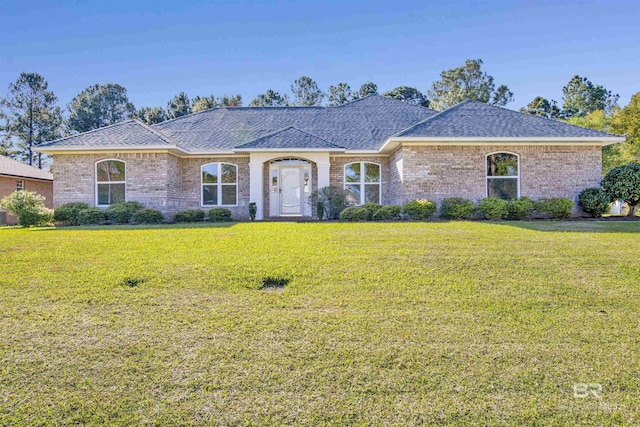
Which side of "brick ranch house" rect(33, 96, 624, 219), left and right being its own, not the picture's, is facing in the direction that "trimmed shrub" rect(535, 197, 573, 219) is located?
left

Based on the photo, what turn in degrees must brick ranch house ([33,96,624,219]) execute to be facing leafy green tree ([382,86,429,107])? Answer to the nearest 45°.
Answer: approximately 180°

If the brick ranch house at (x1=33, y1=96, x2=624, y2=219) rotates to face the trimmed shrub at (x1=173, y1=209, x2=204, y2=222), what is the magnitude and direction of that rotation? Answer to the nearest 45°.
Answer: approximately 90° to its right

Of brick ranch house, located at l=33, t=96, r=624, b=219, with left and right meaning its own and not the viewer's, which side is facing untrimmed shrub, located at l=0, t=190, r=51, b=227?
right

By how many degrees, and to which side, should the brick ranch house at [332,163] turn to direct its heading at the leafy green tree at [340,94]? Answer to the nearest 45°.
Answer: approximately 180°

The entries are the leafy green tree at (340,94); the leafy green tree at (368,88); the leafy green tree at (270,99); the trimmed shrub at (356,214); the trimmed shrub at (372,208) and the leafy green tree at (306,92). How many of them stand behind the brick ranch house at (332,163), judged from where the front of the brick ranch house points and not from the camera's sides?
4

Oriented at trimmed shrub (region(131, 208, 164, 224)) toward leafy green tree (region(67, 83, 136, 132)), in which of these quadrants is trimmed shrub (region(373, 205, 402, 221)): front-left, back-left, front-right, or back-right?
back-right

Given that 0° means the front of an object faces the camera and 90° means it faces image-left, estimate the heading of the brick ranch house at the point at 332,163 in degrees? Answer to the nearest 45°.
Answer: approximately 0°

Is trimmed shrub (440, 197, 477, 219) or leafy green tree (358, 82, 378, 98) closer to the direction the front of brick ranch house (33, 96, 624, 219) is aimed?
the trimmed shrub

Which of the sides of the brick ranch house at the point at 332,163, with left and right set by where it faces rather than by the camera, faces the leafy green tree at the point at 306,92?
back

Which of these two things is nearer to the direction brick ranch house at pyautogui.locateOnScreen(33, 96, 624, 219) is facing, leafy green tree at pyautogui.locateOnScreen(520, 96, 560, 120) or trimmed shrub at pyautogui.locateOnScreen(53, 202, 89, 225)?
the trimmed shrub

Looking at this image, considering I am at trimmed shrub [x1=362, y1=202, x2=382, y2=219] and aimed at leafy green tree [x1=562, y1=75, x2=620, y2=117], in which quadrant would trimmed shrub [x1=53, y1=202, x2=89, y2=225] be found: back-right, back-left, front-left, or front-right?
back-left
